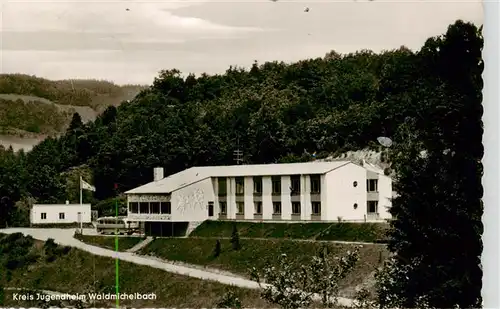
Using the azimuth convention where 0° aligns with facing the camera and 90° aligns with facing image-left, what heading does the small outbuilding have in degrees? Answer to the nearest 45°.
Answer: approximately 0°

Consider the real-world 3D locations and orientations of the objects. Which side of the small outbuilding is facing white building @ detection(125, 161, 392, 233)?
left

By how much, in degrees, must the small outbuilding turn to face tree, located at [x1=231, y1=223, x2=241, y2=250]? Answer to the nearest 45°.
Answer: approximately 45° to its left
